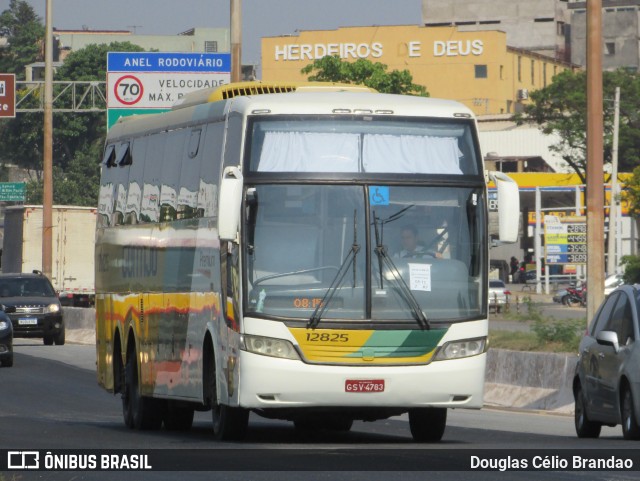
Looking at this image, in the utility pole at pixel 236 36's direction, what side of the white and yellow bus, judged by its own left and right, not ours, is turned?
back

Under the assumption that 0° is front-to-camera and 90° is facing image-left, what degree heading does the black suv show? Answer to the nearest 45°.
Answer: approximately 0°

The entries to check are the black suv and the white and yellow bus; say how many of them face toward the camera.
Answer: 2

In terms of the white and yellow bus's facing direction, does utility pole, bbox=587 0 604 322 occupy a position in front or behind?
behind

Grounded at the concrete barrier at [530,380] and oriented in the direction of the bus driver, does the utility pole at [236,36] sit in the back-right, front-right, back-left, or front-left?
back-right

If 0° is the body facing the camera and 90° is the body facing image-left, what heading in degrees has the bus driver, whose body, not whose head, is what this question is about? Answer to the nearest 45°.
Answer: approximately 0°
